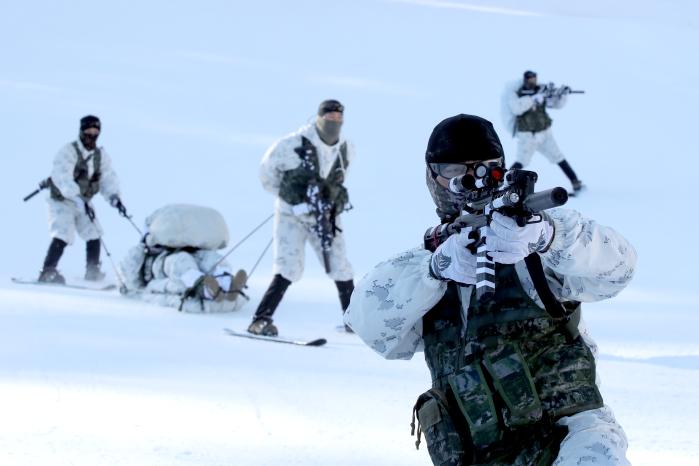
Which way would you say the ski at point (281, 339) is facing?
to the viewer's right

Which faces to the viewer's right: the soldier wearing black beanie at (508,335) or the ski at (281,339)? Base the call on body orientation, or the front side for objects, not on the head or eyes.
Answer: the ski

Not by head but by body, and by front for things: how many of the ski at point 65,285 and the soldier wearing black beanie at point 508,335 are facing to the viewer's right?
1

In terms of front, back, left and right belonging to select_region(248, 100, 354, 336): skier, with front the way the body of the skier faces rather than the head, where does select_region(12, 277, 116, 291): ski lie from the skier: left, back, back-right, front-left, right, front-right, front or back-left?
back

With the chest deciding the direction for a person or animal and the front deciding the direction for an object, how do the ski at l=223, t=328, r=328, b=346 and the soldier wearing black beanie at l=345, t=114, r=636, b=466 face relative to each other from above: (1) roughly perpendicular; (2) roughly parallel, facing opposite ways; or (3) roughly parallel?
roughly perpendicular

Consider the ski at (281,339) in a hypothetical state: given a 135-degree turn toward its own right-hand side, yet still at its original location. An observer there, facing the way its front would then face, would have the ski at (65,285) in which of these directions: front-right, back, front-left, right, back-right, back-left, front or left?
right

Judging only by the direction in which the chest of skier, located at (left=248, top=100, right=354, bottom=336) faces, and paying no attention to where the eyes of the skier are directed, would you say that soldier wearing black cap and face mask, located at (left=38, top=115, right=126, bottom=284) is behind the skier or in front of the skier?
behind

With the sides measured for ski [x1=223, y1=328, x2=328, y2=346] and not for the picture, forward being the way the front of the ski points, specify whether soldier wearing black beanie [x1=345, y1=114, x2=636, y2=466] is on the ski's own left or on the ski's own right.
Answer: on the ski's own right

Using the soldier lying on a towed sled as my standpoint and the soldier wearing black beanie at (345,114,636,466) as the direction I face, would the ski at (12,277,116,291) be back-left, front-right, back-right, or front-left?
back-right

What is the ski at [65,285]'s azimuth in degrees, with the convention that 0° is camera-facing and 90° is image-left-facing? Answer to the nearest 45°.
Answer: approximately 270°
